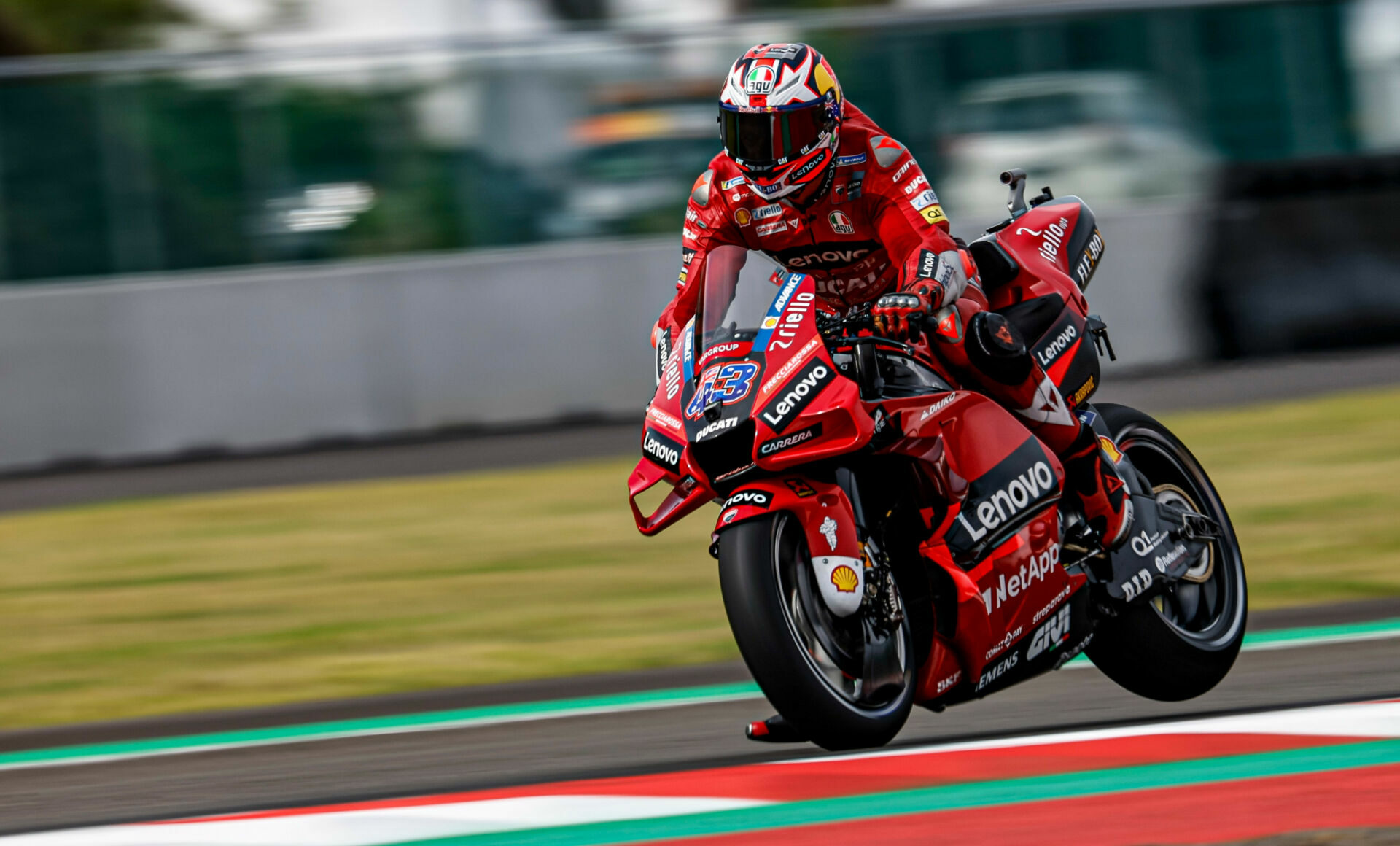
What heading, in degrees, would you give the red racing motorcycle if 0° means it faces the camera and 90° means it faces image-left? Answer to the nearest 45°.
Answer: approximately 45°

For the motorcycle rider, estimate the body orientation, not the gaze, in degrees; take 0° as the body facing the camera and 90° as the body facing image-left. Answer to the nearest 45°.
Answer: approximately 45°

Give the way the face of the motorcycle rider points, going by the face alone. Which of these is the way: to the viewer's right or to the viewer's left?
to the viewer's left

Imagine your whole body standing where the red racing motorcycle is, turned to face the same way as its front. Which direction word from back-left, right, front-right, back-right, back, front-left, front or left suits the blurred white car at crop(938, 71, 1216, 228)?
back-right

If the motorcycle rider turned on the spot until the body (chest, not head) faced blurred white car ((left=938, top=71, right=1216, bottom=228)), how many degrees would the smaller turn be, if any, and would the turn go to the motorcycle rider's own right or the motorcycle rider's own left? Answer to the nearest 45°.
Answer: approximately 135° to the motorcycle rider's own right
